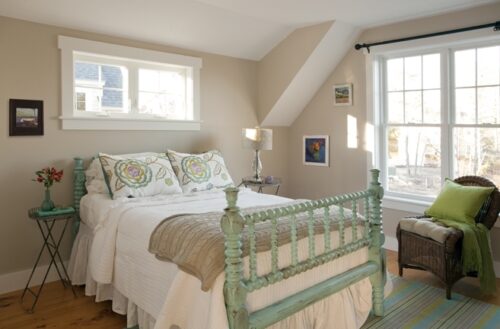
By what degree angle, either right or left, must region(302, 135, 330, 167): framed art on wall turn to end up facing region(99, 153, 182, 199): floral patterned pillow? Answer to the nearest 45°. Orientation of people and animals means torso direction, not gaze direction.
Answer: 0° — it already faces it

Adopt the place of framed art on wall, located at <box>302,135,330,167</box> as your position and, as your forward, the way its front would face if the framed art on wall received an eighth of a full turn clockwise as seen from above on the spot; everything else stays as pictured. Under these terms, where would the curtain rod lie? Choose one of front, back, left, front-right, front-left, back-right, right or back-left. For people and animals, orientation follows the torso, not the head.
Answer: back-left

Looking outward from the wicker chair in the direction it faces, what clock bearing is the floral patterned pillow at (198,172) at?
The floral patterned pillow is roughly at 1 o'clock from the wicker chair.

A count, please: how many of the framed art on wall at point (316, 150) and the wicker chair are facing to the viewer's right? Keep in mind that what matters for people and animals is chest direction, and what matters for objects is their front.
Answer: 0

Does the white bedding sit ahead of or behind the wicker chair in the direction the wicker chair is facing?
ahead

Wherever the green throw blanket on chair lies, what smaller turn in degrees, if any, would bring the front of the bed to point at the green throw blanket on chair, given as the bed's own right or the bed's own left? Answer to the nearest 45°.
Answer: approximately 45° to the bed's own left

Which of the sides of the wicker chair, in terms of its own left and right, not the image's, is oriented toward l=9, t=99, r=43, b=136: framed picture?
front

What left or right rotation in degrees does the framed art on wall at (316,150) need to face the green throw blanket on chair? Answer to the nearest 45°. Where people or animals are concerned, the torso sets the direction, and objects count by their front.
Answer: approximately 90° to its left

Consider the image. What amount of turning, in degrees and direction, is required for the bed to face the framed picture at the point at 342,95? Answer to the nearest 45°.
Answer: approximately 90° to its left

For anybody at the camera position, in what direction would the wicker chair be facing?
facing the viewer and to the left of the viewer

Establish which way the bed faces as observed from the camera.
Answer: facing the viewer and to the right of the viewer

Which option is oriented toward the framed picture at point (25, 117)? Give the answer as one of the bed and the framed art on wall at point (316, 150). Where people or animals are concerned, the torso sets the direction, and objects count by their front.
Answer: the framed art on wall

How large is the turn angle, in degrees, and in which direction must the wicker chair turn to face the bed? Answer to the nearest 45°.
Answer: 0° — it already faces it

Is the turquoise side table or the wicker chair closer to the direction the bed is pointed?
the wicker chair
